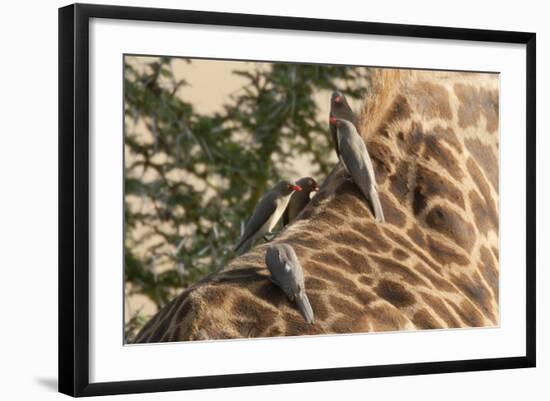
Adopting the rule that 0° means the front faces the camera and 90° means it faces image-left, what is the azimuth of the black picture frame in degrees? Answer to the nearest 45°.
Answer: approximately 315°
